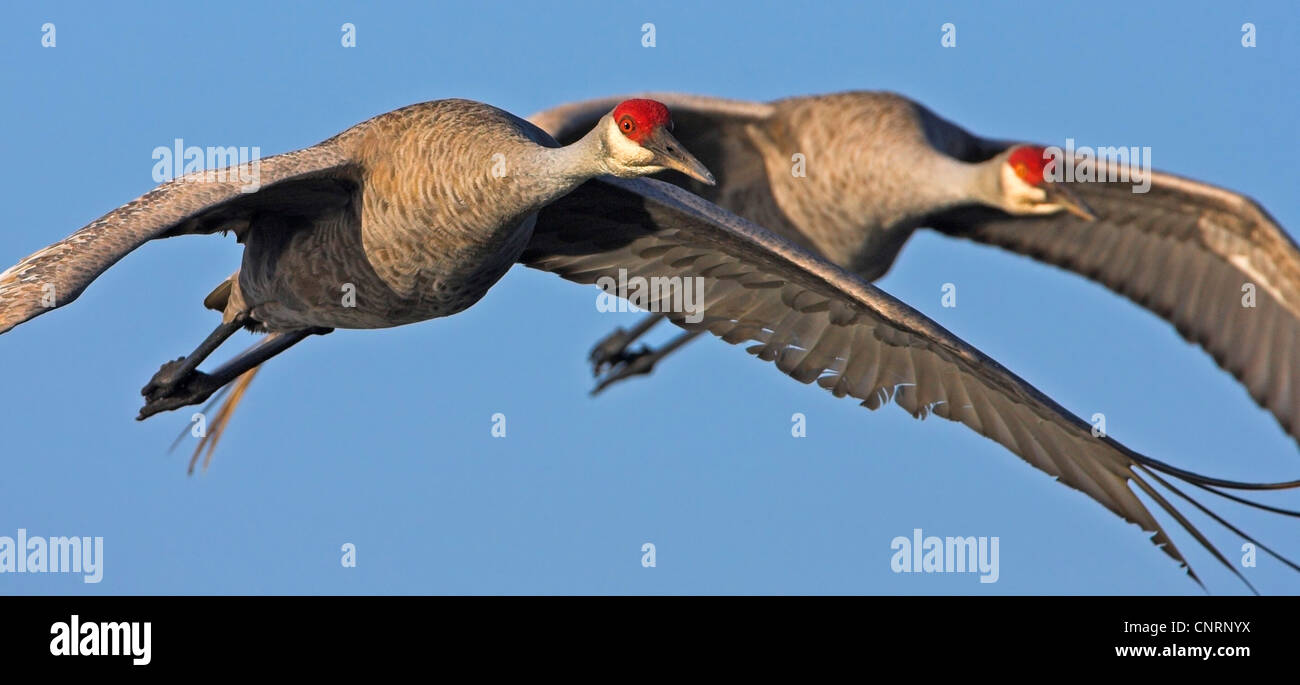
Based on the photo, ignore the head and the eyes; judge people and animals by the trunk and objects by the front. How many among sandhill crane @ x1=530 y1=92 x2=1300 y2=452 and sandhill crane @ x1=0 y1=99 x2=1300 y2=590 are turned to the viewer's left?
0

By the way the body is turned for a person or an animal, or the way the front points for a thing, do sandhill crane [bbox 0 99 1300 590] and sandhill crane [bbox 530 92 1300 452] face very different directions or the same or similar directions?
same or similar directions

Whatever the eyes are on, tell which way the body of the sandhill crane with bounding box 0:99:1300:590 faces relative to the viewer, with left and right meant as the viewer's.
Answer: facing the viewer and to the right of the viewer

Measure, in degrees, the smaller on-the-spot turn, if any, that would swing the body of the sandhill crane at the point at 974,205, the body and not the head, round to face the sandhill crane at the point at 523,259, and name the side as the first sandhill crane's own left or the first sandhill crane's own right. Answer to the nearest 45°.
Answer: approximately 90° to the first sandhill crane's own right

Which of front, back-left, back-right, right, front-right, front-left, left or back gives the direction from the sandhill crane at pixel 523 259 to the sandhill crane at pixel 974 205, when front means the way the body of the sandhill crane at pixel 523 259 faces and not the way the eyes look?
left
